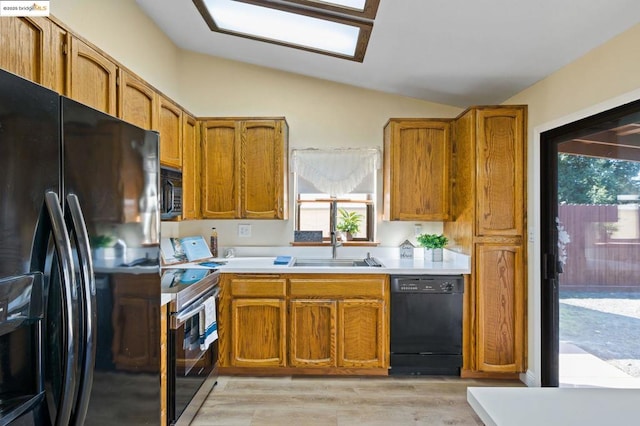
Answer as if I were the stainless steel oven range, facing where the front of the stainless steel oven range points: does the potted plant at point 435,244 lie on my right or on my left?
on my left

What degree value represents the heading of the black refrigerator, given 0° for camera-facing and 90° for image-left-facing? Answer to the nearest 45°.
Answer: approximately 315°

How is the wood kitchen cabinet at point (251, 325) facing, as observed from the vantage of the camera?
facing the viewer

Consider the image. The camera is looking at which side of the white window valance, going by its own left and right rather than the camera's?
front

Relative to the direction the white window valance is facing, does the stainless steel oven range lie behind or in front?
in front

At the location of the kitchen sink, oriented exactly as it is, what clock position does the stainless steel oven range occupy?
The stainless steel oven range is roughly at 1 o'clock from the kitchen sink.

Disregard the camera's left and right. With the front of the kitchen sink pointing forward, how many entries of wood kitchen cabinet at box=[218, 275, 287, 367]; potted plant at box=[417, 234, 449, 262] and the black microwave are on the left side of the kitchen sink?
1

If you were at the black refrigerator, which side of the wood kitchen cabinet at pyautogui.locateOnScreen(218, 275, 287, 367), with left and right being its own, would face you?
front

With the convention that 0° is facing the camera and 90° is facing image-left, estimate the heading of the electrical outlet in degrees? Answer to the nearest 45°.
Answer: approximately 0°

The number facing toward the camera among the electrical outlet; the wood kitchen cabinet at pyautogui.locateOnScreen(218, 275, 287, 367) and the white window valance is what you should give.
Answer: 3

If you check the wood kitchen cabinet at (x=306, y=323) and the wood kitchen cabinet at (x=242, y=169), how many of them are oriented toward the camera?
2

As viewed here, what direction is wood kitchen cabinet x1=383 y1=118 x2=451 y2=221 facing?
toward the camera
